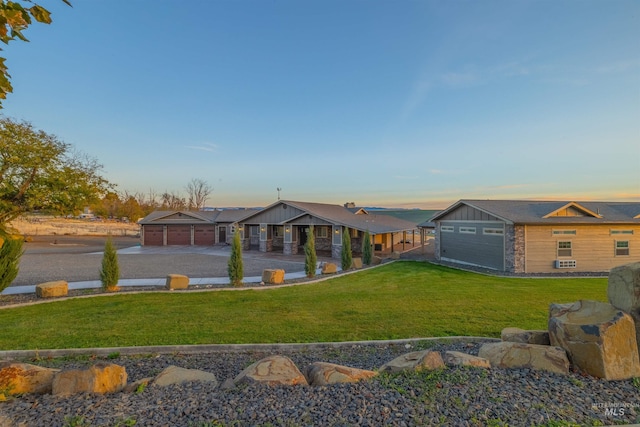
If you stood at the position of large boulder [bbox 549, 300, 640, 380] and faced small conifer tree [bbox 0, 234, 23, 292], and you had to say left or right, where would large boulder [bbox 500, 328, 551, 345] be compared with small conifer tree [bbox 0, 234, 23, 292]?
right

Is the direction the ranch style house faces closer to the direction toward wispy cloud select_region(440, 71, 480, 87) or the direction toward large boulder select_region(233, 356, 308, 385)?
the large boulder

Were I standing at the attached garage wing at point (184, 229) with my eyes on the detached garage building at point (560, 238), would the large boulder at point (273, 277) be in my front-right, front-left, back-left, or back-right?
front-right

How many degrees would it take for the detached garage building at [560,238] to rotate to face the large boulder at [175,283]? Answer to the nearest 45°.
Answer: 0° — it already faces it

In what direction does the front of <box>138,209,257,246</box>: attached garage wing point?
toward the camera

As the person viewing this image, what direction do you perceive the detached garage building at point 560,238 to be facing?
facing the viewer and to the left of the viewer

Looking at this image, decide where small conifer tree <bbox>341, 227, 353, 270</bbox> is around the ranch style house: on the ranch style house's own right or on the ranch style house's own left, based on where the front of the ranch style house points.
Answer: on the ranch style house's own left

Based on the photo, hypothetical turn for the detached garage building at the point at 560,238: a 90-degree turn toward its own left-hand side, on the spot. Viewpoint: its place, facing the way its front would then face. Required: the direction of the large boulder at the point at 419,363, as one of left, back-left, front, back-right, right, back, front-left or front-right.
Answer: front-right

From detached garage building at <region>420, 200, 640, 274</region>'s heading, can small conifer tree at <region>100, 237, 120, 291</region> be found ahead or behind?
ahead

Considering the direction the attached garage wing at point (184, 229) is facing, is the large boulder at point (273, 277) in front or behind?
in front

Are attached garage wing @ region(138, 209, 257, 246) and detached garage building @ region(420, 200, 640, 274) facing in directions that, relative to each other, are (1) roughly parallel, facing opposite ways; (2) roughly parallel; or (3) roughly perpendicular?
roughly perpendicular

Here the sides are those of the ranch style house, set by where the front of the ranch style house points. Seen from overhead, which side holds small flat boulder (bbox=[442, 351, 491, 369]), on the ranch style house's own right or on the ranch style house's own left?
on the ranch style house's own left

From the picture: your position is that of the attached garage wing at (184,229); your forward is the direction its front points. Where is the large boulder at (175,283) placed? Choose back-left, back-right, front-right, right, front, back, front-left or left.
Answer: front

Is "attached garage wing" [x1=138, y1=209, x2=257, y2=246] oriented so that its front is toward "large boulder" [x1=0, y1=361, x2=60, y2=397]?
yes

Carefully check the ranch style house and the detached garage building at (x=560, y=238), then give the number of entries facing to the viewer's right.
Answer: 0

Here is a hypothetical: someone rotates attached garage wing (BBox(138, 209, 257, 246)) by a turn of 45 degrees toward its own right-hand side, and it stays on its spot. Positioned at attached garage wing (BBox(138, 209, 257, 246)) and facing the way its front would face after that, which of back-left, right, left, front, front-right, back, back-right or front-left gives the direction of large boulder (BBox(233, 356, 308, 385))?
front-left
